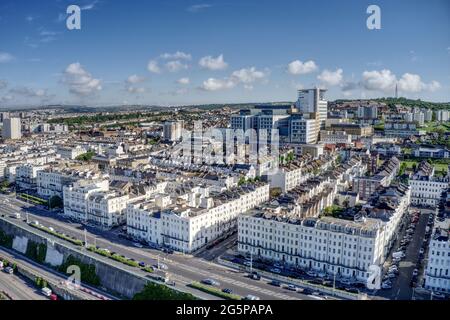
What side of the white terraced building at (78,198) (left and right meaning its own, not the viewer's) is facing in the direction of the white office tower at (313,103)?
back

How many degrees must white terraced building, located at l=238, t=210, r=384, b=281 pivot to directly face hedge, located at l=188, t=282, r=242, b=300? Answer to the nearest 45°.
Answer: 0° — it already faces it

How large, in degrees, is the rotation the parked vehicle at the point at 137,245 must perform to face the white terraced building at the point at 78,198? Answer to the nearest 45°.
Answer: approximately 180°

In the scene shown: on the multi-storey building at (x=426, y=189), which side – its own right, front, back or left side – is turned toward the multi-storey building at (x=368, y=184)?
right

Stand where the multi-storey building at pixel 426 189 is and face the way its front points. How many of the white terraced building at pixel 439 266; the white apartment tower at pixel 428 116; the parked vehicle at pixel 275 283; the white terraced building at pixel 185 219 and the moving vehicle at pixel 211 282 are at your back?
1

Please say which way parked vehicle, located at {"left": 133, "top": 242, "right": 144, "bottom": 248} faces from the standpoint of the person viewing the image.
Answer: facing the viewer and to the right of the viewer

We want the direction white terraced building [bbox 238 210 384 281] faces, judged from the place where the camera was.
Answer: facing the viewer and to the left of the viewer

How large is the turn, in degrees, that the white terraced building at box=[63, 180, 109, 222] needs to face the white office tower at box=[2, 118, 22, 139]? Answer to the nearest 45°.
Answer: approximately 135° to its right

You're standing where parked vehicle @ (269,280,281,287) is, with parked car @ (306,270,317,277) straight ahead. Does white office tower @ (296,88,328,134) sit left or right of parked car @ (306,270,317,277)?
left

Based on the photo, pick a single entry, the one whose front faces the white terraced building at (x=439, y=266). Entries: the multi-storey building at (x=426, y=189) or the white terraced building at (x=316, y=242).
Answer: the multi-storey building

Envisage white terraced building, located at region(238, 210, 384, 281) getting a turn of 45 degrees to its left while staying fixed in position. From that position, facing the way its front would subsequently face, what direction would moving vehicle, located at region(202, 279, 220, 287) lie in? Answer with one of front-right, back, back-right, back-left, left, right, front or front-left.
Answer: front-right

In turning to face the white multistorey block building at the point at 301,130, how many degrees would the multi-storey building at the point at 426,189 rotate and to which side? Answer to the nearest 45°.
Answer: approximately 135° to its right

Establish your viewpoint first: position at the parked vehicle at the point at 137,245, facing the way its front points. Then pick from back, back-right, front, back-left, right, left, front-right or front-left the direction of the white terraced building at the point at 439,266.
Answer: front

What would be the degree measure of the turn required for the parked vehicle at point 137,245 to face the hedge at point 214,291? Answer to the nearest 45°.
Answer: approximately 45° to its right

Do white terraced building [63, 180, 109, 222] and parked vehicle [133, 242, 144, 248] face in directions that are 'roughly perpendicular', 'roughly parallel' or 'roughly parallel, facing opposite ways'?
roughly perpendicular
